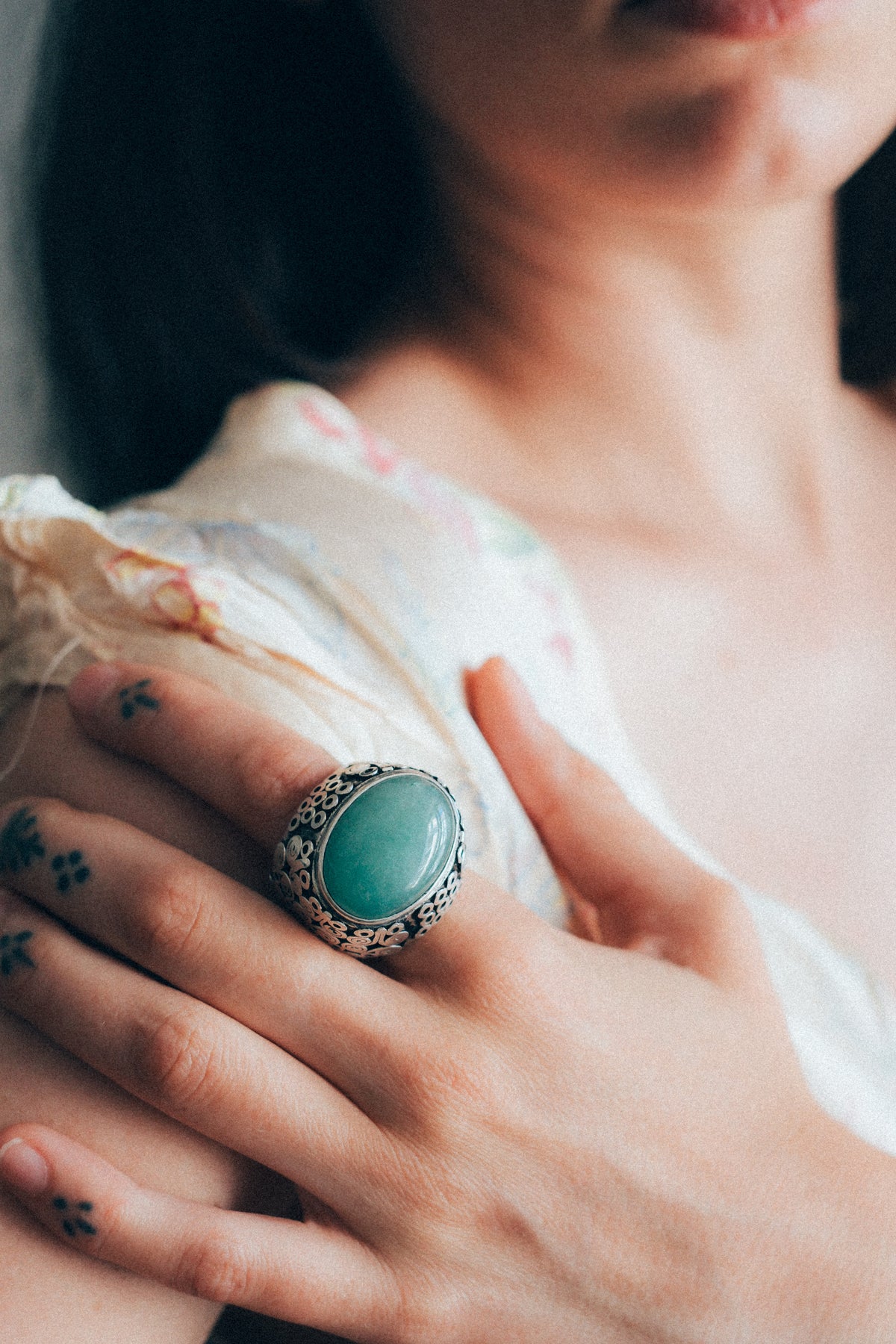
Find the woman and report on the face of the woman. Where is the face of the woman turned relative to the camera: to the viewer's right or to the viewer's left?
to the viewer's right

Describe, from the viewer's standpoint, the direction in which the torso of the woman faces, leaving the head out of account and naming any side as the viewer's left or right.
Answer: facing the viewer and to the right of the viewer
